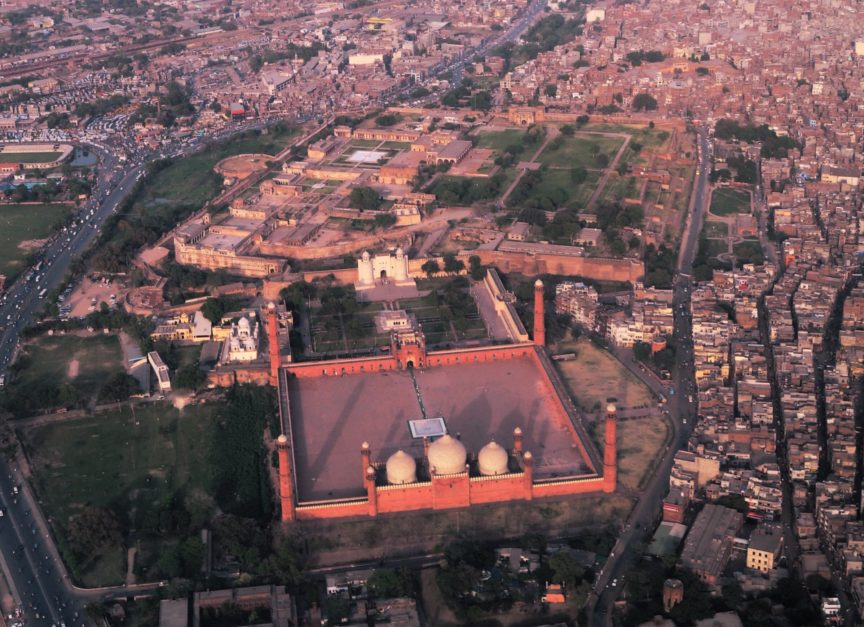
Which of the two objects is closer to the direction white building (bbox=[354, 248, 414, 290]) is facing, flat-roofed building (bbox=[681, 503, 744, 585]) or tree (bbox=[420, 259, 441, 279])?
the flat-roofed building

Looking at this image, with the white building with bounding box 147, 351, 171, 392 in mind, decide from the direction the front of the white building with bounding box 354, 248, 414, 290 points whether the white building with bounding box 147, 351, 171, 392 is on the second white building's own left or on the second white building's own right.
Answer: on the second white building's own right

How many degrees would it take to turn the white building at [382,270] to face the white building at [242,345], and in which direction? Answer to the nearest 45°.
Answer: approximately 45° to its right

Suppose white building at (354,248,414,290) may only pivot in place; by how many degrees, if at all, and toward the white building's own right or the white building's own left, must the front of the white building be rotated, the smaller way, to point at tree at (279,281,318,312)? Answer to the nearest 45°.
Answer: approximately 45° to the white building's own right

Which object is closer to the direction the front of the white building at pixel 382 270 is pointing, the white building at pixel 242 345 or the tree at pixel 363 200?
the white building

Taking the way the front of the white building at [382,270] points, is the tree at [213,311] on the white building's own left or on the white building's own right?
on the white building's own right

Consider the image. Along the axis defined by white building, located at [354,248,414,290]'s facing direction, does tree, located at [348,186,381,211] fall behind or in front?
behind

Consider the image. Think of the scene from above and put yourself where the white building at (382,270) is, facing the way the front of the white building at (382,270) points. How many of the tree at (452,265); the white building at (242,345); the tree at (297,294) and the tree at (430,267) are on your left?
2

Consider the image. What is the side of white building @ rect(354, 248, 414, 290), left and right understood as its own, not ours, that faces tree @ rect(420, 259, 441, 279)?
left

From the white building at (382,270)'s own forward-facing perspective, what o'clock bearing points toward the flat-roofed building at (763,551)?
The flat-roofed building is roughly at 11 o'clock from the white building.

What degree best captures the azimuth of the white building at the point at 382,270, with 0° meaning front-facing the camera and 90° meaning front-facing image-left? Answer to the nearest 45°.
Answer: approximately 0°

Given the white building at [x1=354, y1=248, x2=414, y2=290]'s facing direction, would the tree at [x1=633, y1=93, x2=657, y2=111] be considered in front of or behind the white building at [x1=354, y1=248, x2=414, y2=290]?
behind

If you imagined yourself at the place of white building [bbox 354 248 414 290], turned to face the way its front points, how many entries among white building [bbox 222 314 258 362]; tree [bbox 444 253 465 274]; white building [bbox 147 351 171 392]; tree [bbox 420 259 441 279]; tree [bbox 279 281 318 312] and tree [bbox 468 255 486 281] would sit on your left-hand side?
3

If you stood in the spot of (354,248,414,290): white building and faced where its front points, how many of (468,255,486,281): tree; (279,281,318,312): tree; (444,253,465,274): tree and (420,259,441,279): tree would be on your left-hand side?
3
